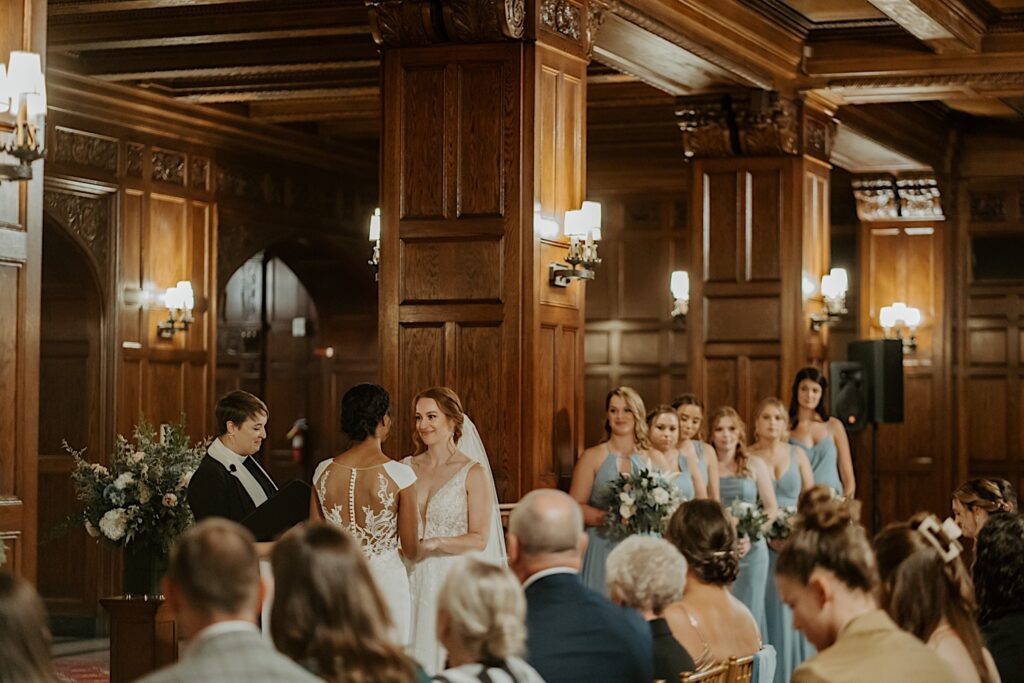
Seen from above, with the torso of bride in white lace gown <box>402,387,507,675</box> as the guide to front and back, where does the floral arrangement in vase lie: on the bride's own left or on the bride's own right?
on the bride's own right

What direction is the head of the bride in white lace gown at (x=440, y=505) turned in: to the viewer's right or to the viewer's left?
to the viewer's left

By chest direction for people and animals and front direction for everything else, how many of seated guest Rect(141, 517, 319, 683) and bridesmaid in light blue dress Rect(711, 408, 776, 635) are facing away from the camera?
1

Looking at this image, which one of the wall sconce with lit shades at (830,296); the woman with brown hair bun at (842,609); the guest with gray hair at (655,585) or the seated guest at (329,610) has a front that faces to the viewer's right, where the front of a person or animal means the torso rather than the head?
the wall sconce with lit shades

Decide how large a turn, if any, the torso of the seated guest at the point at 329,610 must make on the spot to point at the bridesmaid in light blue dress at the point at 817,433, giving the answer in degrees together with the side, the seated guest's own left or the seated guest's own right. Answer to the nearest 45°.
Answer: approximately 45° to the seated guest's own right

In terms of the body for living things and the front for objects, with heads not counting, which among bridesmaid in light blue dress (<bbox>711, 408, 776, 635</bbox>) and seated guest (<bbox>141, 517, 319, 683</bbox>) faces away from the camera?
the seated guest

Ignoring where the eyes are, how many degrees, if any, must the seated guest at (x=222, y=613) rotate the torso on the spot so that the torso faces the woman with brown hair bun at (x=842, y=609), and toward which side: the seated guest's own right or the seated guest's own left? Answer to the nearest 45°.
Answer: approximately 90° to the seated guest's own right

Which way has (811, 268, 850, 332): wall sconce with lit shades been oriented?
to the viewer's right

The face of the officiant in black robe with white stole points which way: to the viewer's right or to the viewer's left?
to the viewer's right

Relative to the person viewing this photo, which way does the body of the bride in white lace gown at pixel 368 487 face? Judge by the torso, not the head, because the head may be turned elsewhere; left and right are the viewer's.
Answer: facing away from the viewer and to the right of the viewer

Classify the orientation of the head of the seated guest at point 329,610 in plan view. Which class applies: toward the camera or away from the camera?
away from the camera

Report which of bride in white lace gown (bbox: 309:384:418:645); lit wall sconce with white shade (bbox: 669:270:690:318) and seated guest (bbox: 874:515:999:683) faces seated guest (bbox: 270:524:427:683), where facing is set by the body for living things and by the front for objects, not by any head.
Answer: the lit wall sconce with white shade

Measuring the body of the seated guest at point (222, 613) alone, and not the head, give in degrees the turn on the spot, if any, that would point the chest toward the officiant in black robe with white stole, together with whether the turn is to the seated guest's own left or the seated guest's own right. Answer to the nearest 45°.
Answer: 0° — they already face them
